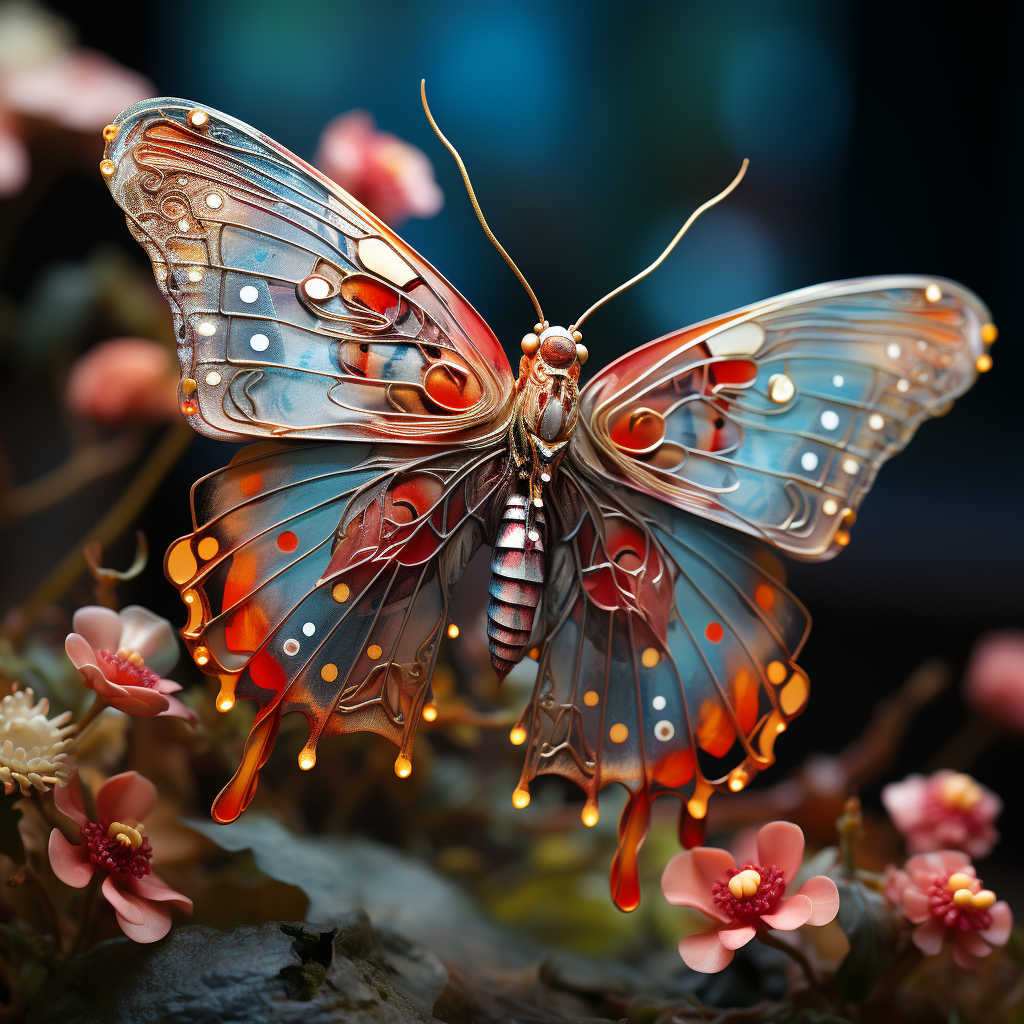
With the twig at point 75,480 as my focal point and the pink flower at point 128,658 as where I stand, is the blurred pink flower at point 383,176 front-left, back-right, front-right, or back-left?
front-right

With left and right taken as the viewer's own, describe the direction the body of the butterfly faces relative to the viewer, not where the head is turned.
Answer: facing away from the viewer
